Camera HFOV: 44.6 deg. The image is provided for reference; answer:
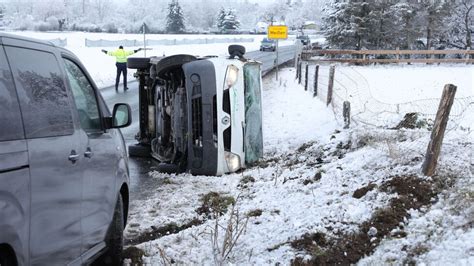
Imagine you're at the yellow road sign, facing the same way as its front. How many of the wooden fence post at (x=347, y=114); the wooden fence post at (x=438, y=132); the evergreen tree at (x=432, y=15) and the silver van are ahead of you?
3

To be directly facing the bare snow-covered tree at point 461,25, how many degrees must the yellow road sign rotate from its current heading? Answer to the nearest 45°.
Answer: approximately 135° to its left

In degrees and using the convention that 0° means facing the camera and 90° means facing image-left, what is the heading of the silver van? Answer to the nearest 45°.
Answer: approximately 225°

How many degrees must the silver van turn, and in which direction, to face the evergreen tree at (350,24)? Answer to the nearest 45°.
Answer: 0° — it already faces it

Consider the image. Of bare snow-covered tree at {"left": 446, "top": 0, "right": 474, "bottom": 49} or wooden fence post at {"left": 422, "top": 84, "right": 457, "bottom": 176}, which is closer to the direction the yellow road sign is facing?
the wooden fence post

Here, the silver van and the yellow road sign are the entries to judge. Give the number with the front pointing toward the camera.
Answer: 1

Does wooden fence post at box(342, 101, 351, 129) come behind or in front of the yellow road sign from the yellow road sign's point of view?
in front

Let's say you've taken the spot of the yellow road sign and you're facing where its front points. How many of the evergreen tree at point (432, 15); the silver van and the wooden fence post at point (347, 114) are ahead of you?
2

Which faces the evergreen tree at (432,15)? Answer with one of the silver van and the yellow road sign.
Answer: the silver van

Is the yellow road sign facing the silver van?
yes

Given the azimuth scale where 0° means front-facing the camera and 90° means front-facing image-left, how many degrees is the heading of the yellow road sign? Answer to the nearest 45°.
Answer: approximately 0°

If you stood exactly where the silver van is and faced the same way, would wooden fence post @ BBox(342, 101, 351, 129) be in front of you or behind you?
in front

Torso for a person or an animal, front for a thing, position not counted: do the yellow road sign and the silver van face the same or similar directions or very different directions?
very different directions
